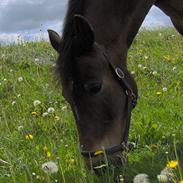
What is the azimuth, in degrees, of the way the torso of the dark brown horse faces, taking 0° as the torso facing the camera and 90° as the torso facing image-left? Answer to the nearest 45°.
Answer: approximately 45°

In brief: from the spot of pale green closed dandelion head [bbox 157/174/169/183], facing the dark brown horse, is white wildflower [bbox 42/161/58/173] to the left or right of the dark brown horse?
left

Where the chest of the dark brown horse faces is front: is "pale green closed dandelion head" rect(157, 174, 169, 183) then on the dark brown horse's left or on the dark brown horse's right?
on the dark brown horse's left
